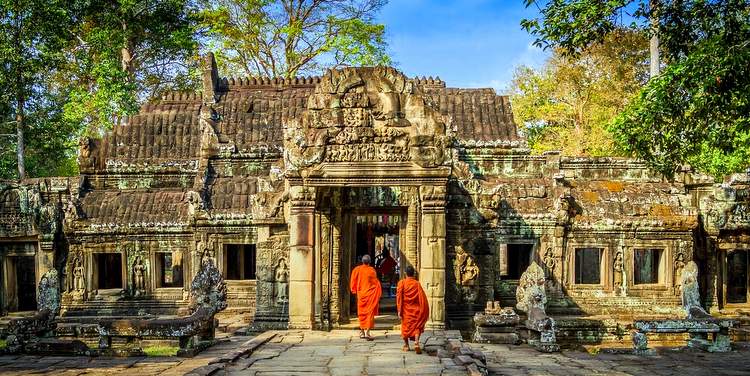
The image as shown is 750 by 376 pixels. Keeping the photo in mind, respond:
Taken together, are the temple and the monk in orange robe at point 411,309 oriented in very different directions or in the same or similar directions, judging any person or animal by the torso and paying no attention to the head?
very different directions

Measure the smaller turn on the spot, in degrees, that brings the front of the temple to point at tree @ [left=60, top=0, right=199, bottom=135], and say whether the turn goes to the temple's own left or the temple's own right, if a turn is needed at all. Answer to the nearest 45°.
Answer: approximately 135° to the temple's own right

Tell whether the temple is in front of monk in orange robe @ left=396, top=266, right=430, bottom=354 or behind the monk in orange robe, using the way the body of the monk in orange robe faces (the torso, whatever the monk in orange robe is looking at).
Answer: in front

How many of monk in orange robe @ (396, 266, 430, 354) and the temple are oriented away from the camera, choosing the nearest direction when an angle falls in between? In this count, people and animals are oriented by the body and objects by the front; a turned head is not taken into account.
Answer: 1

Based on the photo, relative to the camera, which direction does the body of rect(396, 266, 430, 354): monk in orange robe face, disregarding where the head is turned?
away from the camera

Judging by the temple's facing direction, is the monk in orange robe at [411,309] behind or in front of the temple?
in front

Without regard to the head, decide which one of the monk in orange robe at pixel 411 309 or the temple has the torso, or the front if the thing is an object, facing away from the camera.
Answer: the monk in orange robe
